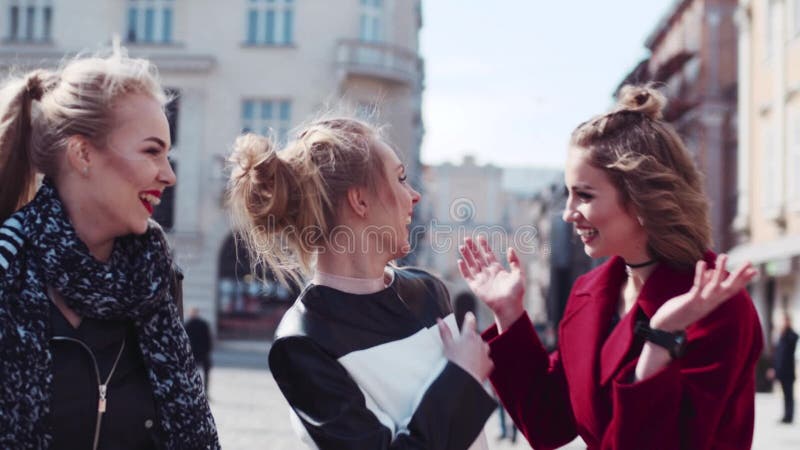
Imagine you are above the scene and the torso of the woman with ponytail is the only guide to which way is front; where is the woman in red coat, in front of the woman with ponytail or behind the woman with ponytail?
in front

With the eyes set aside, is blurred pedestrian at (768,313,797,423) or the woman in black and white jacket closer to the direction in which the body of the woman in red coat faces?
the woman in black and white jacket

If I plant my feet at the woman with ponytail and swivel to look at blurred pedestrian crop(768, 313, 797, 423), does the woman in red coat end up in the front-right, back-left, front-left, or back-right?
front-right

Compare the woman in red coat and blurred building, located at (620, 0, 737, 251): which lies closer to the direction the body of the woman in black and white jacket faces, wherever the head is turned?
the woman in red coat

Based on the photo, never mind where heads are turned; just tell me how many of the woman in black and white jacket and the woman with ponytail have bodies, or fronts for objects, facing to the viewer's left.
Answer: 0

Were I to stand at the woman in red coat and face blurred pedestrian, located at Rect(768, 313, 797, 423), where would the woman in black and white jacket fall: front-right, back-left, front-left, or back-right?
back-left

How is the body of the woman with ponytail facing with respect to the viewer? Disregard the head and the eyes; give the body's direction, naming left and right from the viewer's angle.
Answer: facing the viewer and to the right of the viewer

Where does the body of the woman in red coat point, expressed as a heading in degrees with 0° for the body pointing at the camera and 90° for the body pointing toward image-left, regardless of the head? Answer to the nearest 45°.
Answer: approximately 45°

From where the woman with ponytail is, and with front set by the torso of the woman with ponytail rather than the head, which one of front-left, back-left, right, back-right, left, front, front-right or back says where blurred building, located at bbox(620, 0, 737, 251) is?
left

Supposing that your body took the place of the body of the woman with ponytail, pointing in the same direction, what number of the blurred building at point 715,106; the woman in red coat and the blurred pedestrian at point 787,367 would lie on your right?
0

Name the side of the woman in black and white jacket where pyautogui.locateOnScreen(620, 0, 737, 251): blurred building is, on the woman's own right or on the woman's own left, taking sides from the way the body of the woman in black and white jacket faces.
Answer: on the woman's own left

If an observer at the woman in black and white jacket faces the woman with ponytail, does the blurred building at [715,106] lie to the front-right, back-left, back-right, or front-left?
back-right

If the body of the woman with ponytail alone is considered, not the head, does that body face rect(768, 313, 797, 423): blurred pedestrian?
no

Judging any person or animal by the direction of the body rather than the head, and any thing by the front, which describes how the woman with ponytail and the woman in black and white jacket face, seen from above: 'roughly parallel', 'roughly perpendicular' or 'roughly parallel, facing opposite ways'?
roughly parallel

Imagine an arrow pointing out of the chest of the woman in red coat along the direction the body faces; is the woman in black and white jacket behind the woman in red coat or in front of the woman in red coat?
in front

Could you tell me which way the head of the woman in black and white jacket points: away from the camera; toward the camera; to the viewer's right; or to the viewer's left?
to the viewer's right
